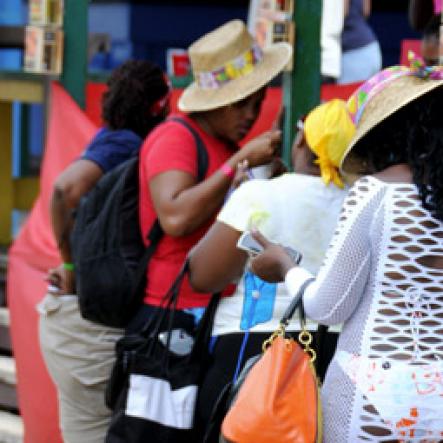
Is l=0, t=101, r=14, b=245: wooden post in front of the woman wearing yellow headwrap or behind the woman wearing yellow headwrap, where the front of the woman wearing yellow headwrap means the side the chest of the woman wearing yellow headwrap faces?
in front

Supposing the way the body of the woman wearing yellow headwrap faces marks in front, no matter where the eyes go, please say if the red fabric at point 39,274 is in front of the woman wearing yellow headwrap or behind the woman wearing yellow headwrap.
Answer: in front

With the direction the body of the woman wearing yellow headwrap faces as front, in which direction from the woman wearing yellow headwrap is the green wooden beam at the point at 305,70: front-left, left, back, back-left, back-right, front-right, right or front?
front-right

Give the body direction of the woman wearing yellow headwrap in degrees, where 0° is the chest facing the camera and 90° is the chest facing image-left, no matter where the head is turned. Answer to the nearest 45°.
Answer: approximately 135°
